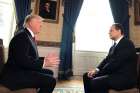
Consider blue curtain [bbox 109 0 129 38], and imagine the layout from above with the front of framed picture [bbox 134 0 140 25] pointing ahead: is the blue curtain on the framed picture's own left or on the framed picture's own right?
on the framed picture's own right

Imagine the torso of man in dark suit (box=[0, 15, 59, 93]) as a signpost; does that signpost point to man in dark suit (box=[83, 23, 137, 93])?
yes

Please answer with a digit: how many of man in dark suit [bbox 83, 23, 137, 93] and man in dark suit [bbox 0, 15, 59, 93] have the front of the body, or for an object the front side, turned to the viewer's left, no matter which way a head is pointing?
1

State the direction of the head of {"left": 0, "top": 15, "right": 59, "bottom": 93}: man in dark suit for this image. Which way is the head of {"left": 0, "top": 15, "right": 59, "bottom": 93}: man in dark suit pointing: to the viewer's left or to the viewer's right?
to the viewer's right

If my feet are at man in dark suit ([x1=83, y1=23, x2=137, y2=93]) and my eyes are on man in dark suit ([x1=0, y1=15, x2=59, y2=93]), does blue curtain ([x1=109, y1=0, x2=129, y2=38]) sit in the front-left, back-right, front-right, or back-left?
back-right

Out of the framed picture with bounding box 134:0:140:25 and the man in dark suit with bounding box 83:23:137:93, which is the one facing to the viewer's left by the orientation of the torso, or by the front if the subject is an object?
the man in dark suit

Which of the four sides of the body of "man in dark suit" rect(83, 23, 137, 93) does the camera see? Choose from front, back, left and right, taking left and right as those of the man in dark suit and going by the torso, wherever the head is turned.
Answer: left

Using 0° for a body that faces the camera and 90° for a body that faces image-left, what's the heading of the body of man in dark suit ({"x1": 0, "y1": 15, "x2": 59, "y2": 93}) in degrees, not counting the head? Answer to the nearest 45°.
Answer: approximately 270°

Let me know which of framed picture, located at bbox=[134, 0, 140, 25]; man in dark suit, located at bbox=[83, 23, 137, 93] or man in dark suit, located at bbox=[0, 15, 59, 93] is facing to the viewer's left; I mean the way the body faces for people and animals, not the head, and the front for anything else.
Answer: man in dark suit, located at bbox=[83, 23, 137, 93]

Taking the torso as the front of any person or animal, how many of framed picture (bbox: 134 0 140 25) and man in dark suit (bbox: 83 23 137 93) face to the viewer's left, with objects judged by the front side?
1
